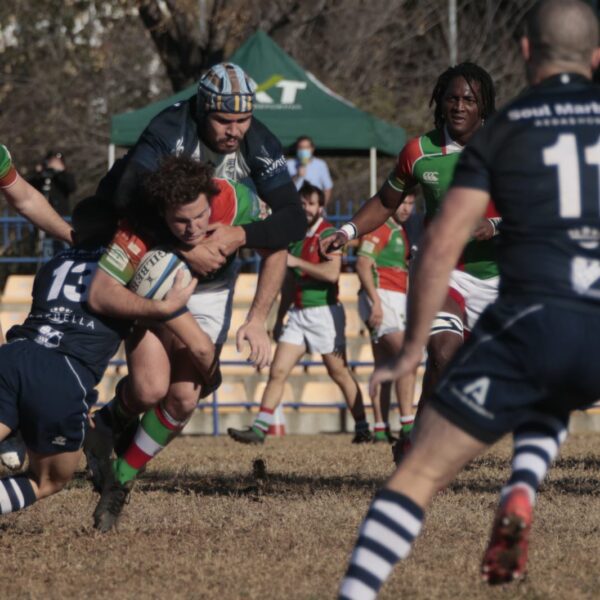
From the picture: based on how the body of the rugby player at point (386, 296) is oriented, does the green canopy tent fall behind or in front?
behind

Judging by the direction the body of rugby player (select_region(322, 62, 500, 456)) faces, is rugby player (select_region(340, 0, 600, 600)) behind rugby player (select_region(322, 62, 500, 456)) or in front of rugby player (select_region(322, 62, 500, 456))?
in front

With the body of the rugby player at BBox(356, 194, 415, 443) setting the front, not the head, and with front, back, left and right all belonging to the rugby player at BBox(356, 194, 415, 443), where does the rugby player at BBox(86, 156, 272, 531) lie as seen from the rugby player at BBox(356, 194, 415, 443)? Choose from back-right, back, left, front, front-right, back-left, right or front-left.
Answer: front-right

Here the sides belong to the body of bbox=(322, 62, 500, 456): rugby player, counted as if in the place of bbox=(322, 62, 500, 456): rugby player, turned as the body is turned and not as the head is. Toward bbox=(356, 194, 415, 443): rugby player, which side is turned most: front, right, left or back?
back

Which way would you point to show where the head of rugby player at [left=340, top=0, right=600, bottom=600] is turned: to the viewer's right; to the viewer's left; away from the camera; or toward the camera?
away from the camera

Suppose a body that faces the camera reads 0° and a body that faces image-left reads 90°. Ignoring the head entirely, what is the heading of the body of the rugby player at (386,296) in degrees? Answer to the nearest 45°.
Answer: approximately 315°

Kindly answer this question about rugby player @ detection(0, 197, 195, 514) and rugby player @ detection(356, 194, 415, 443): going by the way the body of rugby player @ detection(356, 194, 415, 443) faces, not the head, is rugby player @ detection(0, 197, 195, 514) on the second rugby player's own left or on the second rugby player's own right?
on the second rugby player's own right

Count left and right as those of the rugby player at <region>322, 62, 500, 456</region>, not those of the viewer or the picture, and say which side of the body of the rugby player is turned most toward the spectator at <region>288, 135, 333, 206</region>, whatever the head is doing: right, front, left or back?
back

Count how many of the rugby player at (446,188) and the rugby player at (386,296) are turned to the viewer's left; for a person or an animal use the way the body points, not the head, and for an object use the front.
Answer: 0

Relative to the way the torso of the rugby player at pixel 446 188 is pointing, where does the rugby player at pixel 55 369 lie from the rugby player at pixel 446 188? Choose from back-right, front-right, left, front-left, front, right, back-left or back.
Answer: front-right

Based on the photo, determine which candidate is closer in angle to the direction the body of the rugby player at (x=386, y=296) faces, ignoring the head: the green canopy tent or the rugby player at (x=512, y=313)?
the rugby player

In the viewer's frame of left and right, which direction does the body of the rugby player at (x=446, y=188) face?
facing the viewer
